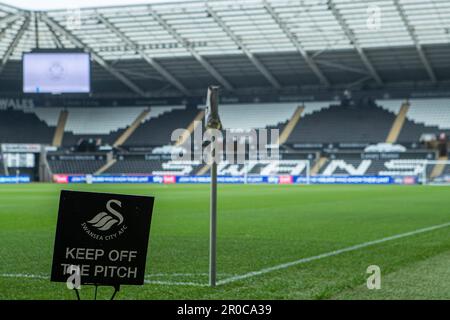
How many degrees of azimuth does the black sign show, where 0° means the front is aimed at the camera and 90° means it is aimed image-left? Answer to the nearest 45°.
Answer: approximately 0°
